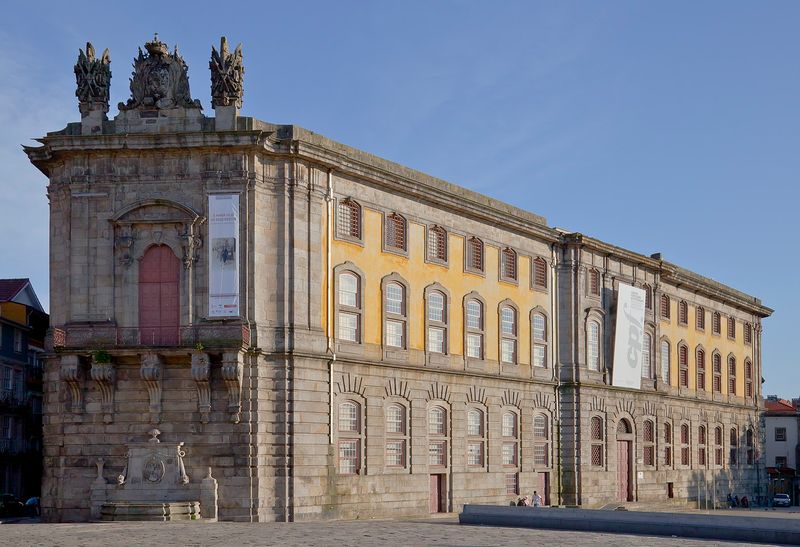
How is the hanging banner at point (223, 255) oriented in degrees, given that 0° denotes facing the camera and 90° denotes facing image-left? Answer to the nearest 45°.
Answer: approximately 0°
